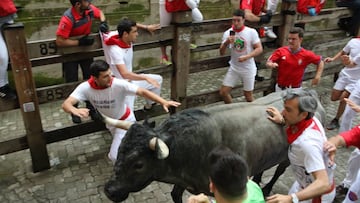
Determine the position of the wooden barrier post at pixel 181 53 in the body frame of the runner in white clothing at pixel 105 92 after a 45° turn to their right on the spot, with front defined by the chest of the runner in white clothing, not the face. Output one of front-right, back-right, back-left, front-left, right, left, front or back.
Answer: back

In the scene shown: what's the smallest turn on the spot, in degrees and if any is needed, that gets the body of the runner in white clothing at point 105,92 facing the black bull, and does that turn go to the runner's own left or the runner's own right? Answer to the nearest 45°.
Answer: approximately 45° to the runner's own left

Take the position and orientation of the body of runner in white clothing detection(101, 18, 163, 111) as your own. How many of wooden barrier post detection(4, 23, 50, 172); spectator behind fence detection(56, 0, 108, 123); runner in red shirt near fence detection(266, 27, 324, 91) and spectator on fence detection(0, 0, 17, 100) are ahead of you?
1

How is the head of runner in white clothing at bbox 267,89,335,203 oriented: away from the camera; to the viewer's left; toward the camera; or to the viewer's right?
to the viewer's left

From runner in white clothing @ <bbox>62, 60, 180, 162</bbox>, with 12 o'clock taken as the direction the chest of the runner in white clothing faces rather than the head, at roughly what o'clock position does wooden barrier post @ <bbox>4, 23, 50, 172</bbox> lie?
The wooden barrier post is roughly at 4 o'clock from the runner in white clothing.

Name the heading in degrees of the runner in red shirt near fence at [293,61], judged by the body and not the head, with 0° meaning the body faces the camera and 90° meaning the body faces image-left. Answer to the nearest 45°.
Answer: approximately 45°

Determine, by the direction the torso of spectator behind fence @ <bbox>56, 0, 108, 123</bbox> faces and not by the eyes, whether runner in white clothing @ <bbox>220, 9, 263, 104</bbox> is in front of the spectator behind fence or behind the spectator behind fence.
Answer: in front

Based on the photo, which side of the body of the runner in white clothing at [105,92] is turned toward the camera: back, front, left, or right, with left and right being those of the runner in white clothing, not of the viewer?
front

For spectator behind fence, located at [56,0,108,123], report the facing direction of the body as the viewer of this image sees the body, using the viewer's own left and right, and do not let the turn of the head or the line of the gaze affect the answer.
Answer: facing the viewer and to the right of the viewer

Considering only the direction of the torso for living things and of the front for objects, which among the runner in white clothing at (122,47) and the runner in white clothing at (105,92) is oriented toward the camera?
the runner in white clothing at (105,92)

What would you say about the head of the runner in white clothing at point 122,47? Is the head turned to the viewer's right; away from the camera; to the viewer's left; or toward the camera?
to the viewer's right
